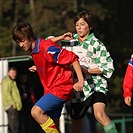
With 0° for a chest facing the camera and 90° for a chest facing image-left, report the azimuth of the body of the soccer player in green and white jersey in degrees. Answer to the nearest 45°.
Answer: approximately 45°
